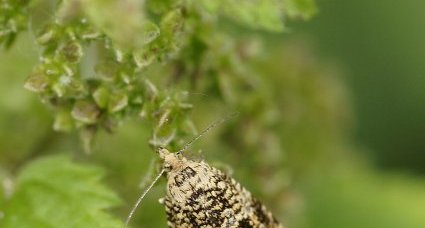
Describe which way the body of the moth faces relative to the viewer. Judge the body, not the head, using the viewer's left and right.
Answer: facing away from the viewer and to the left of the viewer

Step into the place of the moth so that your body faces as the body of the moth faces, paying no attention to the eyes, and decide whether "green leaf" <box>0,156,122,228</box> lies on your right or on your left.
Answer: on your left
